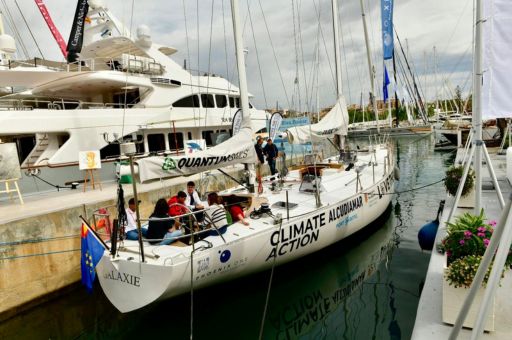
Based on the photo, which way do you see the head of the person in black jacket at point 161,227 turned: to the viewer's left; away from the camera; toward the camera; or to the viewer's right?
away from the camera

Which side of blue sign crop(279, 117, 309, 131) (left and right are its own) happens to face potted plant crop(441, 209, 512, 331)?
front

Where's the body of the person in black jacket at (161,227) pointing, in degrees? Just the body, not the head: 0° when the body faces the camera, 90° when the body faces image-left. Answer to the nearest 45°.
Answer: approximately 225°

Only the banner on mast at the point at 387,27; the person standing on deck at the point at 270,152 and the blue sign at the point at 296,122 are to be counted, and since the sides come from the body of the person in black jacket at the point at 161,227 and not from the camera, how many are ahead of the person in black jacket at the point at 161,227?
3

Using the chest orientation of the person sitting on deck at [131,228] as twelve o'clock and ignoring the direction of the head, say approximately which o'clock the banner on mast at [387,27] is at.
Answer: The banner on mast is roughly at 11 o'clock from the person sitting on deck.

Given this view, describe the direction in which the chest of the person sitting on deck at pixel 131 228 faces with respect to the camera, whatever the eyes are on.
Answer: to the viewer's right

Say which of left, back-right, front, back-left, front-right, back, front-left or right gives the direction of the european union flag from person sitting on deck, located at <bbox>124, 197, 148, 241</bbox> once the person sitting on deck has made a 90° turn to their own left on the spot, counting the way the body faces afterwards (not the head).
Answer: back-left

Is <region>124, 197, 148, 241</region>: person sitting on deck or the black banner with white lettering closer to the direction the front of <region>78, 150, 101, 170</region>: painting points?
the person sitting on deck

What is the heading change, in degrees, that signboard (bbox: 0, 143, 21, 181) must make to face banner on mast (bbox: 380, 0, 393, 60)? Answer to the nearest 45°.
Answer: approximately 90° to its left

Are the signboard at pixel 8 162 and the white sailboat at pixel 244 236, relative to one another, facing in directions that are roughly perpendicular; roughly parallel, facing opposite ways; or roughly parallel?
roughly perpendicular
